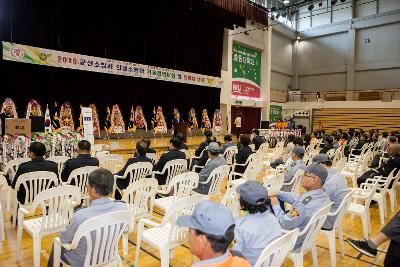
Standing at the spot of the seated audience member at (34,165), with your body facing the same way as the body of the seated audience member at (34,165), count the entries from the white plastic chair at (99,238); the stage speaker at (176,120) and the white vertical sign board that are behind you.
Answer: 1

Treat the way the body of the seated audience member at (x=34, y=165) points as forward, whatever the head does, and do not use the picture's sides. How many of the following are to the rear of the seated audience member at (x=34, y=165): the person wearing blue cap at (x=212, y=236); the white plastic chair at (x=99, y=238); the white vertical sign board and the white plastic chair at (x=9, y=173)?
2

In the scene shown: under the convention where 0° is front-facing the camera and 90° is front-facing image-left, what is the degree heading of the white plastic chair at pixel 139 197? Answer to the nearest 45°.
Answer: approximately 135°

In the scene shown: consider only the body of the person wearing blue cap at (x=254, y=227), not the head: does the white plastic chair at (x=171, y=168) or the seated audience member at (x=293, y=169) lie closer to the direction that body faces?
the white plastic chair

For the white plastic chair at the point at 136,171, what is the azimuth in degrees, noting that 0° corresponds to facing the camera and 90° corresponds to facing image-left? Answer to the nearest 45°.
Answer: approximately 135°

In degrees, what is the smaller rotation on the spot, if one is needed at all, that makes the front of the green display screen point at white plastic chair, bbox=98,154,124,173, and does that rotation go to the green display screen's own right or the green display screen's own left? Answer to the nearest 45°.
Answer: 0° — it already faces it

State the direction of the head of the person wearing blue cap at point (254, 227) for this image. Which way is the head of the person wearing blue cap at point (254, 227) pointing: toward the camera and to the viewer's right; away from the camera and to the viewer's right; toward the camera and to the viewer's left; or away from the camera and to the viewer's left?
away from the camera and to the viewer's left

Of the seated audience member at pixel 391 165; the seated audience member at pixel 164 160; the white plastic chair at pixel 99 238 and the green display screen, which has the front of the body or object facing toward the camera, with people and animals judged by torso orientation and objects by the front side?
the green display screen

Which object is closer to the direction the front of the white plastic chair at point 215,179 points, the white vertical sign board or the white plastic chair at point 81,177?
the white vertical sign board

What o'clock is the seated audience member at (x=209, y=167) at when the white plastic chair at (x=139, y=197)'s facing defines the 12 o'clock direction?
The seated audience member is roughly at 3 o'clock from the white plastic chair.

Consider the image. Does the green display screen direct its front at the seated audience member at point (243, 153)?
yes

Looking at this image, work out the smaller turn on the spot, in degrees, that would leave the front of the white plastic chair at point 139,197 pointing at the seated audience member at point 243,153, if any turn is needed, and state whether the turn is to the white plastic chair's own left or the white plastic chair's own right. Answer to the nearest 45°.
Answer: approximately 90° to the white plastic chair's own right

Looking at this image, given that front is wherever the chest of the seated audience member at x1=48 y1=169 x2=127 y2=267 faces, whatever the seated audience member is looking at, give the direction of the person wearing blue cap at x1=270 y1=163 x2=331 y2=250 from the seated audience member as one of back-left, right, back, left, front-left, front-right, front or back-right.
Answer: back-right

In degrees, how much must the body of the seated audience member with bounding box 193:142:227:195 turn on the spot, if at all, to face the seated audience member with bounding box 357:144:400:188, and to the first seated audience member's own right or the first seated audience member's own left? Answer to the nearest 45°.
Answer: approximately 135° to the first seated audience member's own right

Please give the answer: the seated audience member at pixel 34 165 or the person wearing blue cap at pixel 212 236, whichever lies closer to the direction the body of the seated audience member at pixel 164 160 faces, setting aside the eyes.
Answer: the seated audience member

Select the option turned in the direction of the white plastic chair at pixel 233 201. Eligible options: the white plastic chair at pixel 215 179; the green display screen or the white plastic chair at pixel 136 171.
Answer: the green display screen
